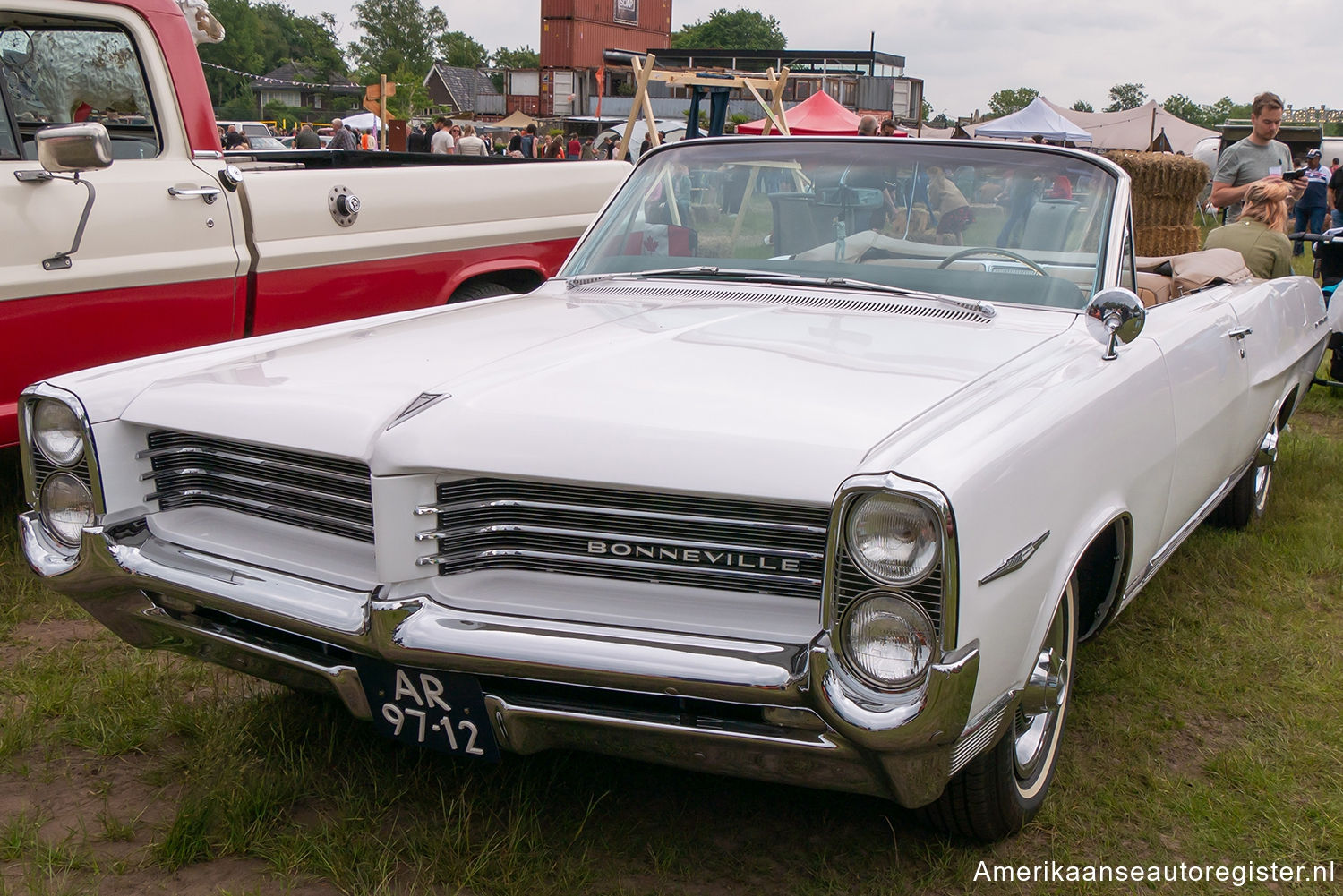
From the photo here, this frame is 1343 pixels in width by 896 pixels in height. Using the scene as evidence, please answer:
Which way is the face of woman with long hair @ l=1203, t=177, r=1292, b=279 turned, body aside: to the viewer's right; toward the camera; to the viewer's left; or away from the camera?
away from the camera

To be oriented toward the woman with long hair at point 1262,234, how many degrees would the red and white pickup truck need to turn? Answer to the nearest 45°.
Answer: approximately 135° to its left

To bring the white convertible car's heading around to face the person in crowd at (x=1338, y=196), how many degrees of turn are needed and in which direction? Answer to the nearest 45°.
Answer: approximately 180°

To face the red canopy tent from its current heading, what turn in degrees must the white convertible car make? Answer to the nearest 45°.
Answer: approximately 135° to its right

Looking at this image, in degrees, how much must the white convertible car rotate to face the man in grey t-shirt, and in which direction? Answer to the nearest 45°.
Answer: approximately 180°

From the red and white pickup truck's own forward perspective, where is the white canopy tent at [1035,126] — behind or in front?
behind
